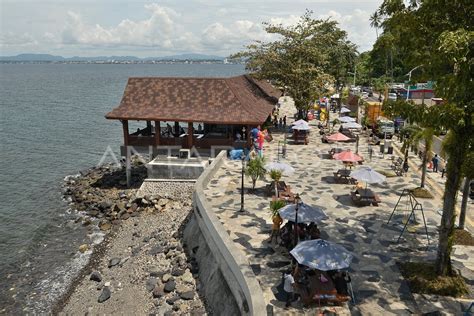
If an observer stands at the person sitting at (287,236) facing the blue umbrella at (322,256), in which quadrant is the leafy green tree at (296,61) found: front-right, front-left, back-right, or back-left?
back-left

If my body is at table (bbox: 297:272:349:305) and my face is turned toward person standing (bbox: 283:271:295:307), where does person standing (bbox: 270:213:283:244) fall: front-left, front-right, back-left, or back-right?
front-right

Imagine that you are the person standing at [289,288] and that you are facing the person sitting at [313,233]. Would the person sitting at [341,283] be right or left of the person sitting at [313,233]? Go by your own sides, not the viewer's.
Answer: right

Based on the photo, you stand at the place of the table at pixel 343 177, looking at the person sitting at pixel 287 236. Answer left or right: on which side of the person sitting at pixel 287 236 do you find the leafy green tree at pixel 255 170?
right

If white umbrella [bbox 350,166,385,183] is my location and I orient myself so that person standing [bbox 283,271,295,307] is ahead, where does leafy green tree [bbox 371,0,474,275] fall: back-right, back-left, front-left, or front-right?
front-left
